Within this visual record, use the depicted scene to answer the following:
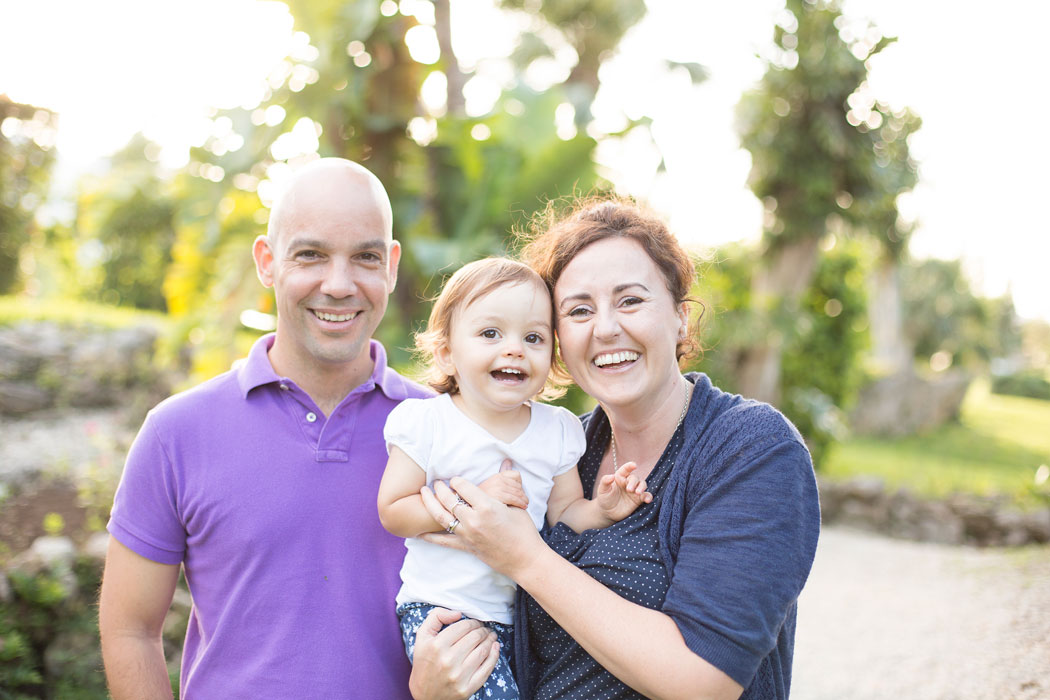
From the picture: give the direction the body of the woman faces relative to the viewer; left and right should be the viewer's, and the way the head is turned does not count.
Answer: facing the viewer and to the left of the viewer

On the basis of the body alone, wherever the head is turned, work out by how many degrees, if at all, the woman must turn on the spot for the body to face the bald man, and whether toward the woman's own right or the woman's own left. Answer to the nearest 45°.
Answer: approximately 45° to the woman's own right
